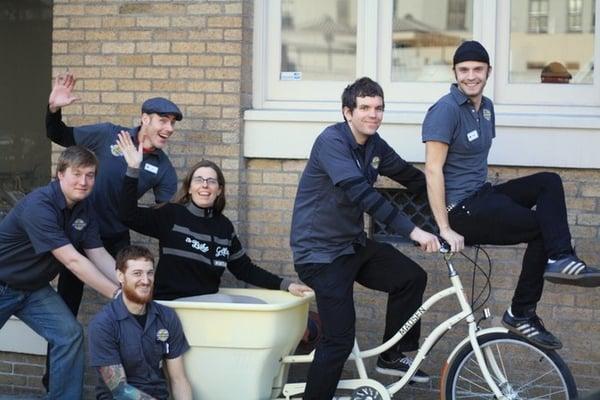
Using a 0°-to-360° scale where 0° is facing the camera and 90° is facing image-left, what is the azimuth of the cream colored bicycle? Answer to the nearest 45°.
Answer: approximately 270°

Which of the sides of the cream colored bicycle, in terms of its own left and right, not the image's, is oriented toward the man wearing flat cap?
back

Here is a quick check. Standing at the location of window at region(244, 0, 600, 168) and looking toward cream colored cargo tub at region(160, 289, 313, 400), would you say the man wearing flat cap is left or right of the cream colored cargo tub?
right

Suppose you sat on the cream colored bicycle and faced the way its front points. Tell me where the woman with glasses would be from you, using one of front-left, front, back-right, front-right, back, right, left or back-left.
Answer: back

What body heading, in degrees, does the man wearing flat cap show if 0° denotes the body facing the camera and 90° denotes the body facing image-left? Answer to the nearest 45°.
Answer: approximately 315°

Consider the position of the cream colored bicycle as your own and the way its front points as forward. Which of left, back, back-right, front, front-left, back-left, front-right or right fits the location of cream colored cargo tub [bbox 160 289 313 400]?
back

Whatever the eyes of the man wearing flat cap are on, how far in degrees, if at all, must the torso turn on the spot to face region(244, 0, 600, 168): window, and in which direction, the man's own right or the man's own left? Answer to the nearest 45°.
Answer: approximately 45° to the man's own left
